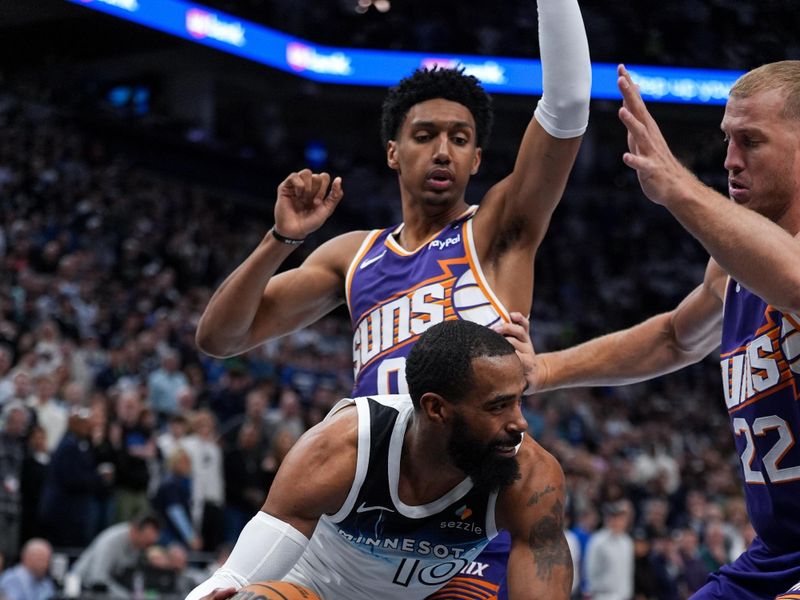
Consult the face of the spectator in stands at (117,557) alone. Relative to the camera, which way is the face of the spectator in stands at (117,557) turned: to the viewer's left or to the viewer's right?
to the viewer's right

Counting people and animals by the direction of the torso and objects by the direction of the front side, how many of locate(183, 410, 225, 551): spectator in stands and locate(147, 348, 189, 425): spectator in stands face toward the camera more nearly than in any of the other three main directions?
2

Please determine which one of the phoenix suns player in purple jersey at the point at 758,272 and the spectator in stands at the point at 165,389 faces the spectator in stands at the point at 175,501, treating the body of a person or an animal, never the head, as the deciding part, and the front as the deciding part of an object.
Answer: the spectator in stands at the point at 165,389

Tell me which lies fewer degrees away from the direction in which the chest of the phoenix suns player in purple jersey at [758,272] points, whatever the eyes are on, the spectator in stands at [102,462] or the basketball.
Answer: the basketball

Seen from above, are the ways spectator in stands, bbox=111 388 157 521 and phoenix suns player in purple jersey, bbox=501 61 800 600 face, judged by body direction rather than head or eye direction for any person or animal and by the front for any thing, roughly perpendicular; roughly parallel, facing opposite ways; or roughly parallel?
roughly perpendicular

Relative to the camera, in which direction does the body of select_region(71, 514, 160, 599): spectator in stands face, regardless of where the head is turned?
to the viewer's right

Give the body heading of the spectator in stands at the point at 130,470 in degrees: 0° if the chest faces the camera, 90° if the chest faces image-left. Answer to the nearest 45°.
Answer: approximately 0°

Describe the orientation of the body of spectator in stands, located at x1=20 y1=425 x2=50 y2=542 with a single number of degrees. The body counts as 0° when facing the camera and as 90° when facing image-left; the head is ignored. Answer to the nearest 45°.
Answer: approximately 315°

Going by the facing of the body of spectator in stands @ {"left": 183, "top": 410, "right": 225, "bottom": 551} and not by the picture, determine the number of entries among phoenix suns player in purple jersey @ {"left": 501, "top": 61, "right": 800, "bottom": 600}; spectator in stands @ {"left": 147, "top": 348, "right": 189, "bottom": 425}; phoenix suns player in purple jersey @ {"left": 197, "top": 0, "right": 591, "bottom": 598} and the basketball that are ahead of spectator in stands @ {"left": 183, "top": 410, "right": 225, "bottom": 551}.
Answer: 3

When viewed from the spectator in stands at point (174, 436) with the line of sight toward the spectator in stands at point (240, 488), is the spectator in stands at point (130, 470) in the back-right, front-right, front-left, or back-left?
back-right
